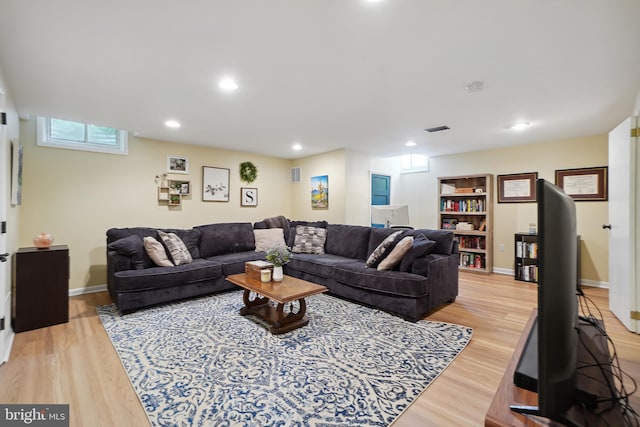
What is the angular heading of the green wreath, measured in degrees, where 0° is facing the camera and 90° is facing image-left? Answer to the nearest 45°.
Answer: approximately 0°

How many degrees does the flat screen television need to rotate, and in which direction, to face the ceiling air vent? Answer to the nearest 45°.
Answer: approximately 90° to its right

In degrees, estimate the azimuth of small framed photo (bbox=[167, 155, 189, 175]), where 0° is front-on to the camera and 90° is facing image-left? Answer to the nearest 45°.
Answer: approximately 0°

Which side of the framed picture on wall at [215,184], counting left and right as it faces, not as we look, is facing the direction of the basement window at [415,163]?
left

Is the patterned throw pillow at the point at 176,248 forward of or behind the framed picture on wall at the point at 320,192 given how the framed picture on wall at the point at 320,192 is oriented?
forward

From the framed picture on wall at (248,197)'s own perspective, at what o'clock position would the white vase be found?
The white vase is roughly at 12 o'clock from the framed picture on wall.

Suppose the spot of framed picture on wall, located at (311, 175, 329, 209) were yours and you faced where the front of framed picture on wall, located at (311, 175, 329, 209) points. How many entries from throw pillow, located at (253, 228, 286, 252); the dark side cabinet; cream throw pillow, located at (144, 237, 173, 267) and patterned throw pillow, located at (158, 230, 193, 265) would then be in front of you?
4
